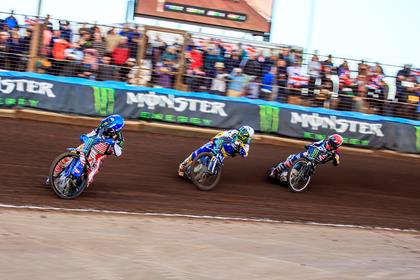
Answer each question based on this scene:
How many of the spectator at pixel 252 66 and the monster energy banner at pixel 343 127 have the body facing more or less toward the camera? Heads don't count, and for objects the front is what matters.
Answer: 2

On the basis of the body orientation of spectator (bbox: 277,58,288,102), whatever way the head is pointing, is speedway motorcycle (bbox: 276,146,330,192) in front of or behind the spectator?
in front

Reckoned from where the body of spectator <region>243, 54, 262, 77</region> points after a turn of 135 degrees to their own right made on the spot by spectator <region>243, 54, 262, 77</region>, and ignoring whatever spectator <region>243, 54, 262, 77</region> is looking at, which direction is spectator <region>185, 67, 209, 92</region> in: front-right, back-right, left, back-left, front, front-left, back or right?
front-left

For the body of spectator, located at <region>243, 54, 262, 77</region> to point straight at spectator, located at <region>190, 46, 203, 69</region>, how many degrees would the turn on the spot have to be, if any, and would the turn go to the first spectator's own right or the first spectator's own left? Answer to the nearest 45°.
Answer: approximately 90° to the first spectator's own right

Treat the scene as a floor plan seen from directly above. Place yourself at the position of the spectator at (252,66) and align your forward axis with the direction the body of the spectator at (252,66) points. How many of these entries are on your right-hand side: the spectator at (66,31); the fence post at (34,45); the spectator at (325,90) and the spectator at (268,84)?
2

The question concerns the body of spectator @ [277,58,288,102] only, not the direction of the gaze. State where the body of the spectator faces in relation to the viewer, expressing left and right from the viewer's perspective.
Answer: facing the viewer

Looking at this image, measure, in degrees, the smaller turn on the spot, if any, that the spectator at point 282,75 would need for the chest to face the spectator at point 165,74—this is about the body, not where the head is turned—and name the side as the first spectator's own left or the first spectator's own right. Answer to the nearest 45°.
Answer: approximately 90° to the first spectator's own right

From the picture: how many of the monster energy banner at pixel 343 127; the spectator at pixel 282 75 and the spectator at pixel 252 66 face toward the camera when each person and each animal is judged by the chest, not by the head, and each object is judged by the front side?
3

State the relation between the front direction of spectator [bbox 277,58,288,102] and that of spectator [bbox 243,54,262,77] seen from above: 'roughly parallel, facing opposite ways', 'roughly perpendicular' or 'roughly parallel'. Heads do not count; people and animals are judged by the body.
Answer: roughly parallel

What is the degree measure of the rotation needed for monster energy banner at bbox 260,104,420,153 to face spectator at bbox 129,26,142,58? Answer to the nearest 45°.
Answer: approximately 90° to its right

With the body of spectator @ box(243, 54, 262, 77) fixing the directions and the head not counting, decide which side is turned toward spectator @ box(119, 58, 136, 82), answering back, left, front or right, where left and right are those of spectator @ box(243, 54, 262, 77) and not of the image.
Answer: right

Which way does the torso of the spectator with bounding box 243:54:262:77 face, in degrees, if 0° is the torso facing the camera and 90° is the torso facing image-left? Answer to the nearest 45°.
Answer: approximately 0°

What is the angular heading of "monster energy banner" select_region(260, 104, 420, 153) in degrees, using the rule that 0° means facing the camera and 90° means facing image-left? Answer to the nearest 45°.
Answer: approximately 0°
